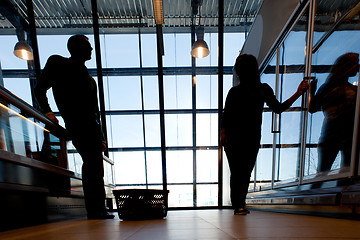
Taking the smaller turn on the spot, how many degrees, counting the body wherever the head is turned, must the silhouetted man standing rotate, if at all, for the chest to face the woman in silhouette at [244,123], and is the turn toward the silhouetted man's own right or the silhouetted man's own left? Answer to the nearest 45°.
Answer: approximately 45° to the silhouetted man's own right

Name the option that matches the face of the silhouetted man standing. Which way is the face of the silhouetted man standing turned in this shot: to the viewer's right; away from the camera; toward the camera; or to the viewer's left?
to the viewer's right

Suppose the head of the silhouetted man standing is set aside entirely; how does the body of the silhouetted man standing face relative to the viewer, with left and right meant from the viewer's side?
facing to the right of the viewer
